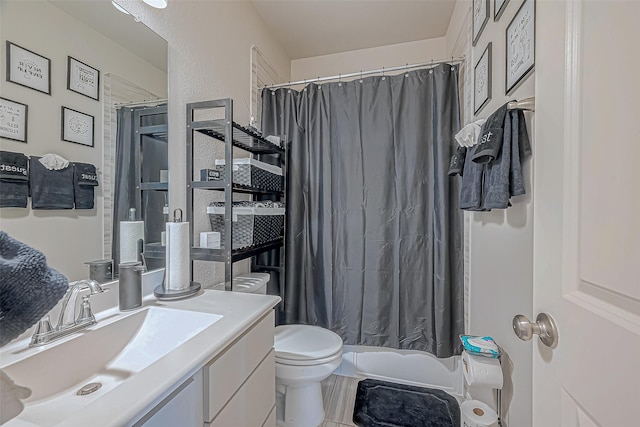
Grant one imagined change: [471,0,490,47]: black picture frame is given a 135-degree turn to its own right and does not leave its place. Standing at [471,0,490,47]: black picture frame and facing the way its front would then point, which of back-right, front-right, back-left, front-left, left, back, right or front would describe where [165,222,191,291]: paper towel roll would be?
back

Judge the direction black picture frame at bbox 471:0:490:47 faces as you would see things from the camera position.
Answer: facing to the left of the viewer

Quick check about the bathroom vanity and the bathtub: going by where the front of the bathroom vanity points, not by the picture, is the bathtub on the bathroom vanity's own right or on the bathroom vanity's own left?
on the bathroom vanity's own left

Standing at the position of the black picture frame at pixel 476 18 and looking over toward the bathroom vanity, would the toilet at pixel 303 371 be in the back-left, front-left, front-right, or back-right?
front-right

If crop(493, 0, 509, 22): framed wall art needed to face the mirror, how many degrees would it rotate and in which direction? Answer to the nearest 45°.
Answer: approximately 45° to its left

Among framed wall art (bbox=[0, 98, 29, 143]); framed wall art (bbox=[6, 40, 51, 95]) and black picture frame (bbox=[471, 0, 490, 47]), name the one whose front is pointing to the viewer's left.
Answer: the black picture frame

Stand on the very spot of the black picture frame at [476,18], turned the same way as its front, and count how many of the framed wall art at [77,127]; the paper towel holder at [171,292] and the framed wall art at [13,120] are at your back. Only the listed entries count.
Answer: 0

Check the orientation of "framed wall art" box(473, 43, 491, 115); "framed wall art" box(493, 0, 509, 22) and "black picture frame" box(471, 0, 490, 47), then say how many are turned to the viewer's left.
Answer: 3

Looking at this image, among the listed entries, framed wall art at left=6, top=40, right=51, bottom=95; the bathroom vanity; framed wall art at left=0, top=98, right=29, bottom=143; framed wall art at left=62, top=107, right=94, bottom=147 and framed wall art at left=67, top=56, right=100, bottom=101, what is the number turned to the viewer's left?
0

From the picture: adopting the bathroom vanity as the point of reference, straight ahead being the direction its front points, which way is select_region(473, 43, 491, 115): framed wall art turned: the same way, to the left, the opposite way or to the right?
the opposite way
